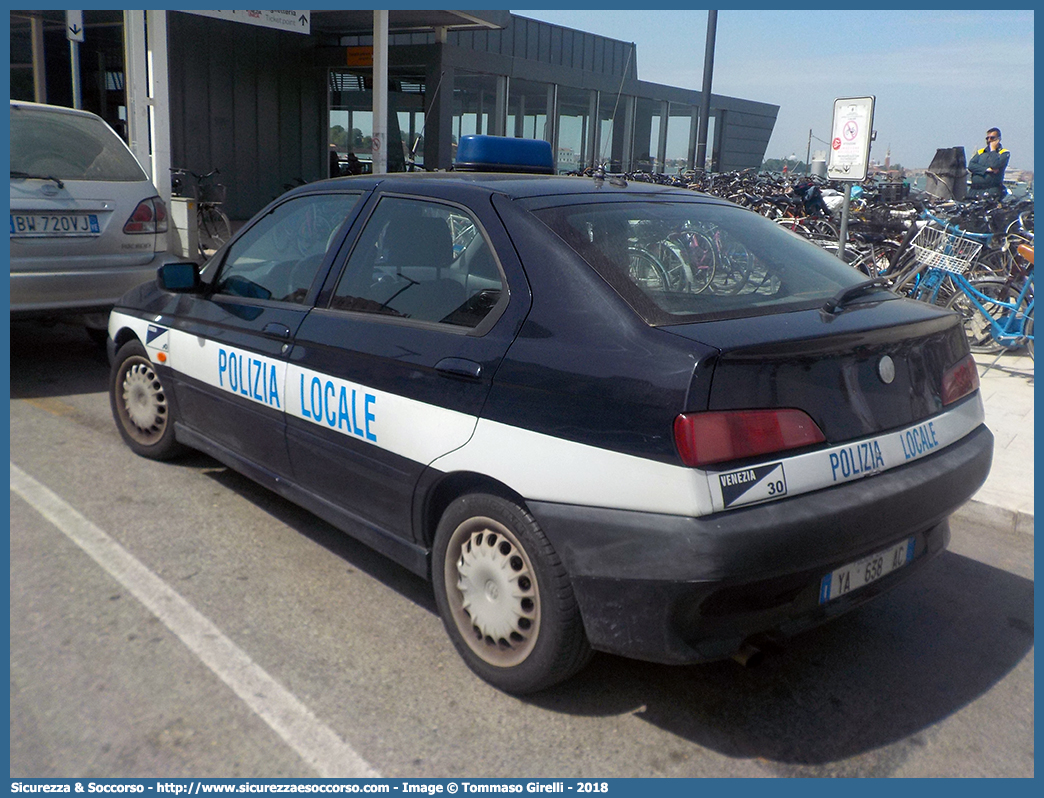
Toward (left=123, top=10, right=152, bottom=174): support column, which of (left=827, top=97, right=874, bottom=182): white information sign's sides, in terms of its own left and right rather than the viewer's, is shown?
right

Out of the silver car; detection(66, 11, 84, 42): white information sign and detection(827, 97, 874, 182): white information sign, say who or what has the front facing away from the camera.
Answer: the silver car

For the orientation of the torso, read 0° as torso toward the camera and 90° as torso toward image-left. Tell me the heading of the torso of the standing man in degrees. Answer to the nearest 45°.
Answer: approximately 0°

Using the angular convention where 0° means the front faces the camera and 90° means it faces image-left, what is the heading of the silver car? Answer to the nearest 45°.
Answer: approximately 180°

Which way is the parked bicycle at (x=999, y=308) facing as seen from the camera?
to the viewer's left

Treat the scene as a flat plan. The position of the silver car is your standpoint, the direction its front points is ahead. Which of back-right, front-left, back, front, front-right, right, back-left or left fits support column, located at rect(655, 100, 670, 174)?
front-right

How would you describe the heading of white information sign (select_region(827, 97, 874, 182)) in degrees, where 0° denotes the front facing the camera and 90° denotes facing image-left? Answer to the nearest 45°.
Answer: approximately 0°

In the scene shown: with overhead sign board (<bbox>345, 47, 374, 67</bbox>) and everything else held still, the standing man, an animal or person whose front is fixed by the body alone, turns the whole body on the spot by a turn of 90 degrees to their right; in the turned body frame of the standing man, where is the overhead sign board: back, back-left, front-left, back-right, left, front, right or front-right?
front

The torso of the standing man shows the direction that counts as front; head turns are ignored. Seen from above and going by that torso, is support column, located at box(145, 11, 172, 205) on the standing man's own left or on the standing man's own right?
on the standing man's own right

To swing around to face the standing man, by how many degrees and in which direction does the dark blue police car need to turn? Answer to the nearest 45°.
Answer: approximately 90° to its right

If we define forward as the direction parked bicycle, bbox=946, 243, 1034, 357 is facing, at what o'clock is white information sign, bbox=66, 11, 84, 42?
The white information sign is roughly at 12 o'clock from the parked bicycle.

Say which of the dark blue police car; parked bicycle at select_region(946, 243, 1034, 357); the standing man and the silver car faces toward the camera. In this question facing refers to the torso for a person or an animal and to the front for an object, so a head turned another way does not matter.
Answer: the standing man

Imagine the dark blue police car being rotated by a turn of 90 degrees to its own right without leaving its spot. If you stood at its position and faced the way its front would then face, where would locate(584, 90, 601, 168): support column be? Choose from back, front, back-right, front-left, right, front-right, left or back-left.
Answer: front-left

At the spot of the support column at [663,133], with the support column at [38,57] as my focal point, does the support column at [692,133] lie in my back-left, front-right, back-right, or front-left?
back-right
